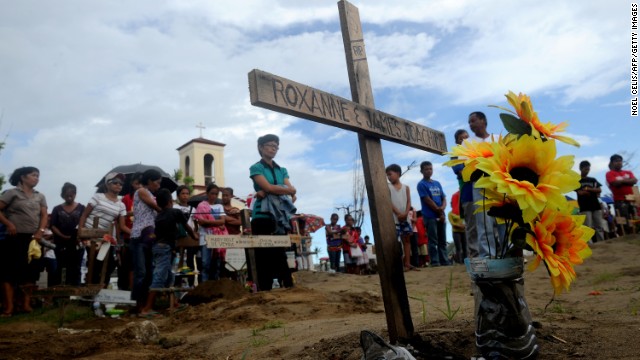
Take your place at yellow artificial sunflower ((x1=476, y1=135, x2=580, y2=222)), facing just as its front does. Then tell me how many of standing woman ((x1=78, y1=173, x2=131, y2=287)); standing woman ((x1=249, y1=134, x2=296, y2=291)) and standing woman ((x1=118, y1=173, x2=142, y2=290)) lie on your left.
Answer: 0

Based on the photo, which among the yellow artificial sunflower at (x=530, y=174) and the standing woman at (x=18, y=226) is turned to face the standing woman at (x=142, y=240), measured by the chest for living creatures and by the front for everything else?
the standing woman at (x=18, y=226)

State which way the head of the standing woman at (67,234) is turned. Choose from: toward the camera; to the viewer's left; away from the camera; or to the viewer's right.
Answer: toward the camera

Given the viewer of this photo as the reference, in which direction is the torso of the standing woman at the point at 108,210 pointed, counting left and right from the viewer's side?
facing the viewer and to the right of the viewer

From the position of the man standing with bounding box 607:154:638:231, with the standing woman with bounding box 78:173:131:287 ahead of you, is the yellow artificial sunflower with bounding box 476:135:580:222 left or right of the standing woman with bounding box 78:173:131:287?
left

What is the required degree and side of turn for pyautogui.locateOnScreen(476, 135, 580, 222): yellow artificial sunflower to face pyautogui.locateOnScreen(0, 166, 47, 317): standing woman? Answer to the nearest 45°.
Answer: approximately 90° to its right

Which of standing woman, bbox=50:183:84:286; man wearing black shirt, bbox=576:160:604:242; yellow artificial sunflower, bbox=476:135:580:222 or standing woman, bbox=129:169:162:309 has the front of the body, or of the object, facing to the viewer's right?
standing woman, bbox=129:169:162:309

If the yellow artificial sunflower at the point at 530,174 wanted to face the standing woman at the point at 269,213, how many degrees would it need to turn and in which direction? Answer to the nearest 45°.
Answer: approximately 135° to its right

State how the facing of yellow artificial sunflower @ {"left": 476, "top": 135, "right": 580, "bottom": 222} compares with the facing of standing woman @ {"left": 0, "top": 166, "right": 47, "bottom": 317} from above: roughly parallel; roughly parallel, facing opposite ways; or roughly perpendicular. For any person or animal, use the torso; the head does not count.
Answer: roughly perpendicular

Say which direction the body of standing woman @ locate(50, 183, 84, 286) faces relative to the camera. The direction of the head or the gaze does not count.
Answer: toward the camera

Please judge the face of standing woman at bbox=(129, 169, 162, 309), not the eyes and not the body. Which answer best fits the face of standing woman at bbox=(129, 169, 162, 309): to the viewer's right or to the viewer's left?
to the viewer's right
